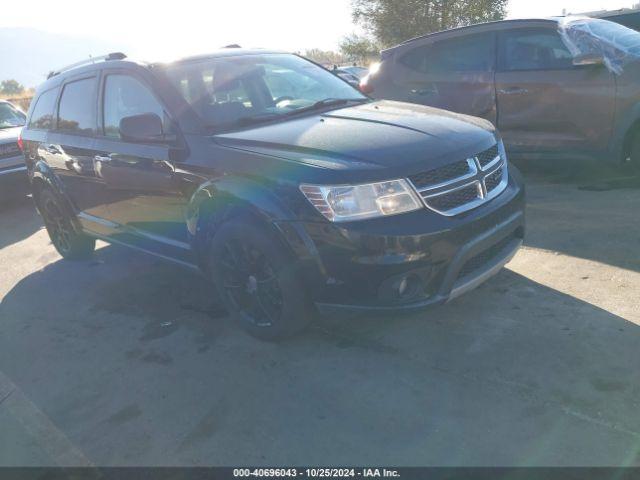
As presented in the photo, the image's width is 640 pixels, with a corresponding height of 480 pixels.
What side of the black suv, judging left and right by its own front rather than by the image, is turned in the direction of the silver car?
back

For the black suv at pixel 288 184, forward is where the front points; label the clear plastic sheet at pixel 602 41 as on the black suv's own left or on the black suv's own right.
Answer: on the black suv's own left

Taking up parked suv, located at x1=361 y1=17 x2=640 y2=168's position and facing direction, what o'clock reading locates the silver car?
The silver car is roughly at 6 o'clock from the parked suv.

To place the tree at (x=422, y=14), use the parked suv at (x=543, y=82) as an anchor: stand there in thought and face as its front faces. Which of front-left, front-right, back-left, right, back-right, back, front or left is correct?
left

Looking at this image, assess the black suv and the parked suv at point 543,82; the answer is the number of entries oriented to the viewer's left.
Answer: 0

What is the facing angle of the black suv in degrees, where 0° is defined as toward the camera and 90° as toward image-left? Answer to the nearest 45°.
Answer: approximately 315°

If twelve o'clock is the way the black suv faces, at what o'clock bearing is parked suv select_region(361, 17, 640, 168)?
The parked suv is roughly at 9 o'clock from the black suv.

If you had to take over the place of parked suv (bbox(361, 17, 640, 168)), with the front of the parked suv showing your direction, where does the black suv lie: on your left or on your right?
on your right

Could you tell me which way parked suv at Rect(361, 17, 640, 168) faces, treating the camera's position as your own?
facing to the right of the viewer

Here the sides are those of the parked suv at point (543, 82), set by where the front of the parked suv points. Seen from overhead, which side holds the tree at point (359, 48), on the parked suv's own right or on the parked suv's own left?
on the parked suv's own left
